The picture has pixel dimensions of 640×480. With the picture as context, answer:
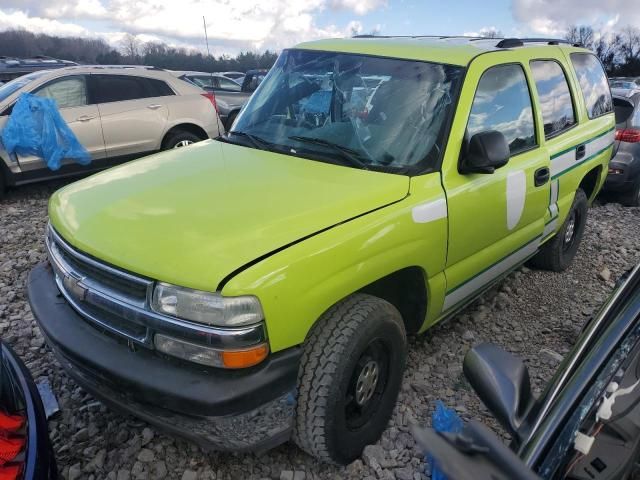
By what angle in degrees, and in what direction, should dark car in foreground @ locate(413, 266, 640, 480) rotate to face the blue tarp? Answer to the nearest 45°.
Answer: approximately 90° to its right

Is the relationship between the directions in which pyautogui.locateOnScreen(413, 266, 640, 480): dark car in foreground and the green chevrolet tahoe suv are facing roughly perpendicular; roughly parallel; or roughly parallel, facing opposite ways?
roughly parallel

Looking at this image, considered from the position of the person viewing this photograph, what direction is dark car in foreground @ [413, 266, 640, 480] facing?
facing the viewer and to the left of the viewer

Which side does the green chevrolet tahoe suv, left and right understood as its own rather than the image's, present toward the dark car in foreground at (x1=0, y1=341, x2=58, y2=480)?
front

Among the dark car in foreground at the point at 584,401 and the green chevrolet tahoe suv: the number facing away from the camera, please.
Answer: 0

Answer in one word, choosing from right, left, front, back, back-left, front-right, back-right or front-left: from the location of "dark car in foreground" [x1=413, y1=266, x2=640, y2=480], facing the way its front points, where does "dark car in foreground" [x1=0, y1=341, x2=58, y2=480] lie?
front-right

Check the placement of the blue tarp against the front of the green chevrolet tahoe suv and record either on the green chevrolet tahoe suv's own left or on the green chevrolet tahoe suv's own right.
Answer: on the green chevrolet tahoe suv's own right

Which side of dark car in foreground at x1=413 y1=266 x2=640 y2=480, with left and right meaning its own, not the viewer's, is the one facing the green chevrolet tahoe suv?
right

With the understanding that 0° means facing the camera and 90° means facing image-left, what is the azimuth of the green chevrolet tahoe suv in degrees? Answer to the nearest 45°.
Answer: approximately 45°
